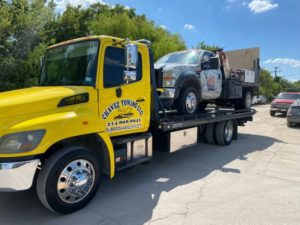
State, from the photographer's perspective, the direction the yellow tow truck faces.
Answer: facing the viewer and to the left of the viewer

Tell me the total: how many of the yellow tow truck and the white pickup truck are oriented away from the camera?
0

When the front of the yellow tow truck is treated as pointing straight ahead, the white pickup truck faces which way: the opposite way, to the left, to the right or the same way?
the same way

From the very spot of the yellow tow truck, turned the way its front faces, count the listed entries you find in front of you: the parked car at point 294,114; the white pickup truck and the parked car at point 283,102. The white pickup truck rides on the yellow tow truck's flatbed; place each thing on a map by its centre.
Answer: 0

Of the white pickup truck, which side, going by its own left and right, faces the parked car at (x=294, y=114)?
back

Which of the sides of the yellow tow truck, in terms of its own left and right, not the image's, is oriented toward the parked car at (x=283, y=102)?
back

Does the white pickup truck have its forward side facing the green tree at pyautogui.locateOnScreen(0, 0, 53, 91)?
no

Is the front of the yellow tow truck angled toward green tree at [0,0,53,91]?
no

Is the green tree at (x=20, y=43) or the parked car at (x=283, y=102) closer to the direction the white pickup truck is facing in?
the green tree

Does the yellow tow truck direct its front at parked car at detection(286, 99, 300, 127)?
no
